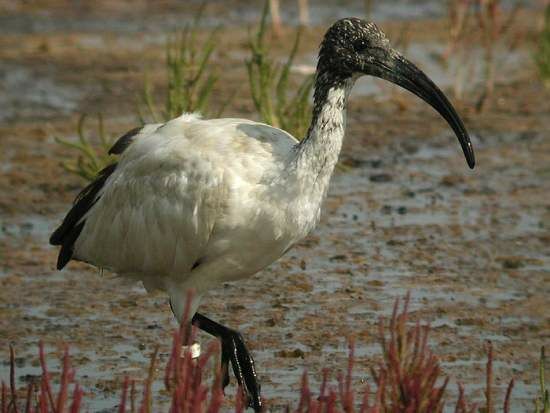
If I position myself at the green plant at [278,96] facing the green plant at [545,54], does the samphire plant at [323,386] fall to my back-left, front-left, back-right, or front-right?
back-right

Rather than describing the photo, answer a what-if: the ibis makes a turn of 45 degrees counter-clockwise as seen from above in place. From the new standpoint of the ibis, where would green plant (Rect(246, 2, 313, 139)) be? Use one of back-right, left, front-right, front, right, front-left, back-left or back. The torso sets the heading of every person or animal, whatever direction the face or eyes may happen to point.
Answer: front-left

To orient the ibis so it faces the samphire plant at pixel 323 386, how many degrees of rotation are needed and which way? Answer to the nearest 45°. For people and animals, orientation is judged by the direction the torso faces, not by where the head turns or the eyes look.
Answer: approximately 90° to its right

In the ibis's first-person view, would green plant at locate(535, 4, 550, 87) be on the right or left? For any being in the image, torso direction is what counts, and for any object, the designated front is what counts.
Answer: on its left

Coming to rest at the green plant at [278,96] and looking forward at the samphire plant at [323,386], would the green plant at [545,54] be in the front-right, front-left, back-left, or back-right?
back-left

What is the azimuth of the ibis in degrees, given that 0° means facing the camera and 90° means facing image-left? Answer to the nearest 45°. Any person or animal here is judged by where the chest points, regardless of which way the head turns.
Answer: approximately 270°
